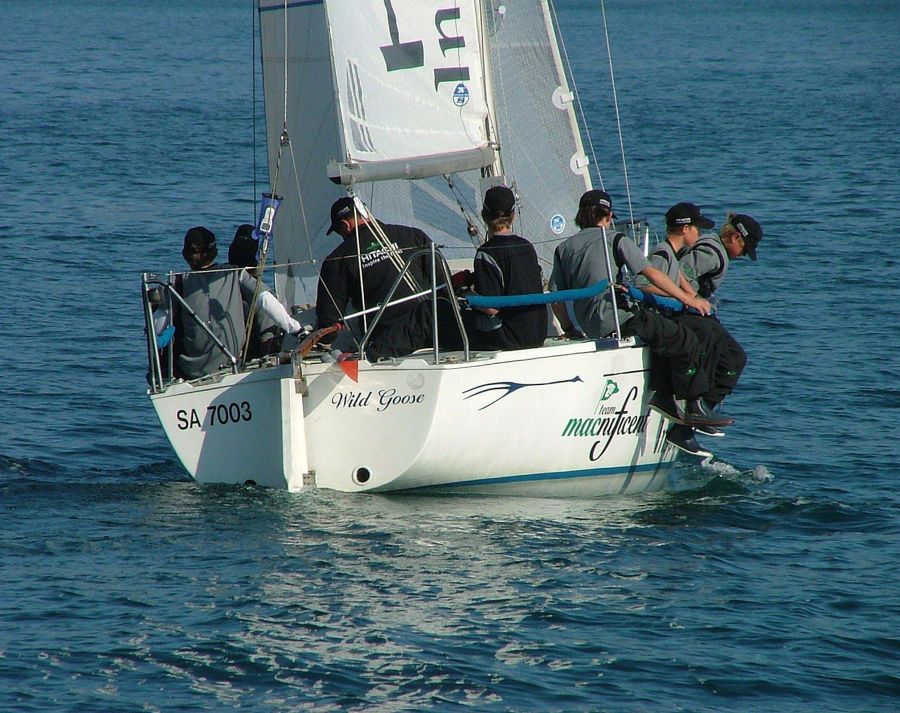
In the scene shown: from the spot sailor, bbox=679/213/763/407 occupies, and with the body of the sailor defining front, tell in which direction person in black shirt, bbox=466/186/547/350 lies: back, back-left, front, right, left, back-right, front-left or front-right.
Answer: back-right

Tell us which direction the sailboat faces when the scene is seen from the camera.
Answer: facing away from the viewer and to the right of the viewer

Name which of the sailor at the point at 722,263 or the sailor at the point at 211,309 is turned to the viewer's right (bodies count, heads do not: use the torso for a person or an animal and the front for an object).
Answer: the sailor at the point at 722,263

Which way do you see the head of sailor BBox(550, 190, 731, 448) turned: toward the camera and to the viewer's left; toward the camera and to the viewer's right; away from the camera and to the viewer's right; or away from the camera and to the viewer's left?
away from the camera and to the viewer's right

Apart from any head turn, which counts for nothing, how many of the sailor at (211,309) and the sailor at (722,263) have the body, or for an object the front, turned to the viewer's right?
1

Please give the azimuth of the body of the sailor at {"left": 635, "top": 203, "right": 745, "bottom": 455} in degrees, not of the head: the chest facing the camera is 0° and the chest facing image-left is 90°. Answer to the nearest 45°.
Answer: approximately 270°

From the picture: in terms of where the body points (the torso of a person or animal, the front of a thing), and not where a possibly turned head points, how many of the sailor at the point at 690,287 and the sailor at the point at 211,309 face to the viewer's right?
1

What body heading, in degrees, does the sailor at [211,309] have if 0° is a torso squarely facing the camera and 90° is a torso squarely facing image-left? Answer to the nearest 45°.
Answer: approximately 180°

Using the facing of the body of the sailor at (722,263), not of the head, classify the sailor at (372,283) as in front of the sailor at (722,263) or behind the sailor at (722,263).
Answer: behind

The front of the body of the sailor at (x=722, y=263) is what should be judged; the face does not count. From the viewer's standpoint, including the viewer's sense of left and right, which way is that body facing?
facing to the right of the viewer

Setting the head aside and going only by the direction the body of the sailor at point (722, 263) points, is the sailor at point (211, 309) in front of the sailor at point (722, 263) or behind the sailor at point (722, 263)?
behind

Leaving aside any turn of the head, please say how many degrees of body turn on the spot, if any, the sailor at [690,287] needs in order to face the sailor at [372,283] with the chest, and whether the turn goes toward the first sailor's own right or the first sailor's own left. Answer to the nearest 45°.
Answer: approximately 180°

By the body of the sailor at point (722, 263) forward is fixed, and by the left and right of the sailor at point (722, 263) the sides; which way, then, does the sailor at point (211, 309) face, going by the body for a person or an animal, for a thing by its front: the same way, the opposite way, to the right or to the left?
to the left

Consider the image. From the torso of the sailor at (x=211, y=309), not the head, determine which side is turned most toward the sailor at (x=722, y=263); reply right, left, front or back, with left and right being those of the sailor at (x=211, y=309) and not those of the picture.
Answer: right
